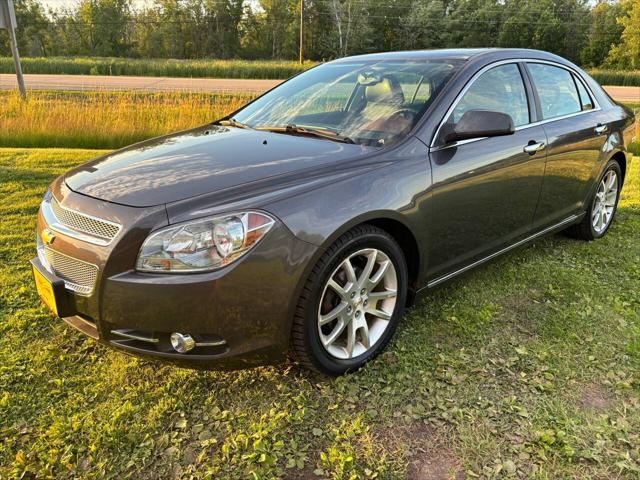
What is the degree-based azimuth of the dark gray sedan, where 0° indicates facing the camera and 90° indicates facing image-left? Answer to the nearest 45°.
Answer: approximately 45°

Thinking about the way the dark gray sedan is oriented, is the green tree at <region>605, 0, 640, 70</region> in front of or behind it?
behind
